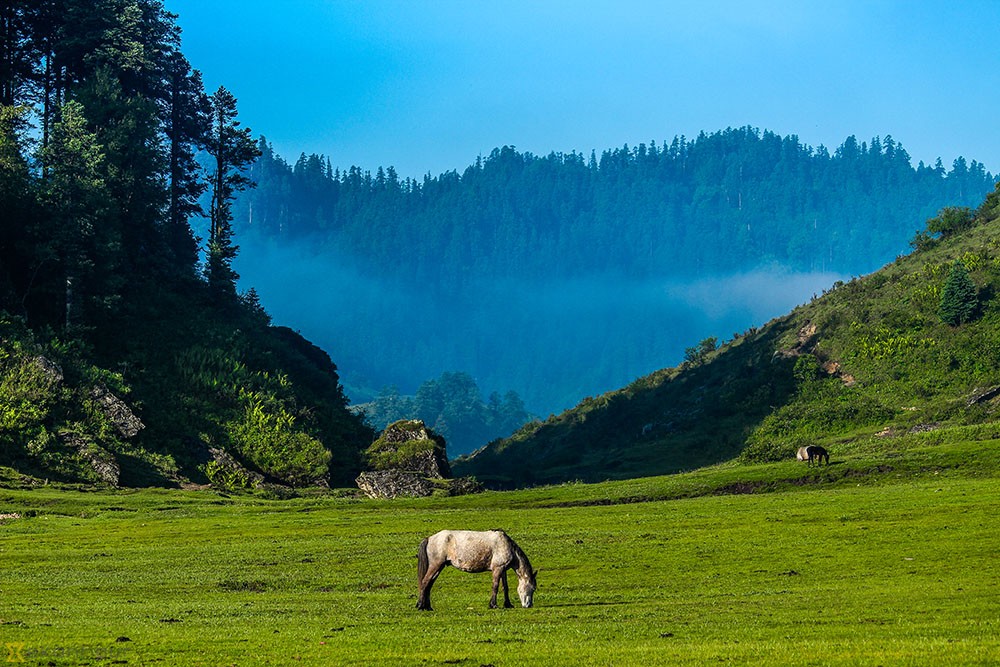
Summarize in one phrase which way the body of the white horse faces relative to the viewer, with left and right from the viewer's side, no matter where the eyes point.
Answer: facing to the right of the viewer
